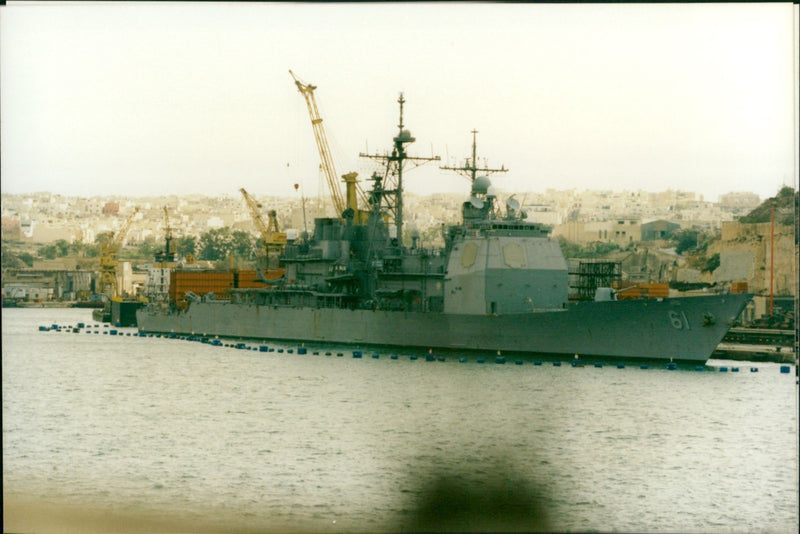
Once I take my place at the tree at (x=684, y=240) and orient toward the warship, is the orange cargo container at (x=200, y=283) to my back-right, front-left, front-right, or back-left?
front-right

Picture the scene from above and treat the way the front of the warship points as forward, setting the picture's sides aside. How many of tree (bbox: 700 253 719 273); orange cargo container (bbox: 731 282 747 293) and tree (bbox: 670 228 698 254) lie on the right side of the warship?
0

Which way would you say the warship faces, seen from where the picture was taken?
facing the viewer and to the right of the viewer

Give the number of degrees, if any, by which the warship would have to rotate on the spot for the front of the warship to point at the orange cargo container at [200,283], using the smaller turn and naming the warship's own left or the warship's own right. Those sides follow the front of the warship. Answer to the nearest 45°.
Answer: approximately 180°

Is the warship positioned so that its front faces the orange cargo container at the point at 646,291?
no

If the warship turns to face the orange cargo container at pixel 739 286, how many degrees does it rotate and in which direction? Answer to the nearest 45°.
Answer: approximately 90° to its left

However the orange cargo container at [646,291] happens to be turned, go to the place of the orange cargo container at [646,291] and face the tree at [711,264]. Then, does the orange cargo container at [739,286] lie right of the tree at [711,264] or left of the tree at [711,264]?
right

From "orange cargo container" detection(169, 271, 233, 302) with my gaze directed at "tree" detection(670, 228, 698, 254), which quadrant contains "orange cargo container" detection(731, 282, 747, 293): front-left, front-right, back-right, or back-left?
front-right

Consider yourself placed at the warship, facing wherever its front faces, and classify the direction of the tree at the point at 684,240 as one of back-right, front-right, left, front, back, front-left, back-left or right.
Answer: left

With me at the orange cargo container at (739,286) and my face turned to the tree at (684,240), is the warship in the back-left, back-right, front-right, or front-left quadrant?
back-left

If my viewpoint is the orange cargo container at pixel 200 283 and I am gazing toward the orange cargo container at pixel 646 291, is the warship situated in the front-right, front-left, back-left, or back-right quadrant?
front-right

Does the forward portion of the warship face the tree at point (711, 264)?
no

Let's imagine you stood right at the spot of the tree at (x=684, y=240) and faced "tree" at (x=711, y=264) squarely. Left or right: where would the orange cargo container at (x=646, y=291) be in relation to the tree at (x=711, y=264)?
right
